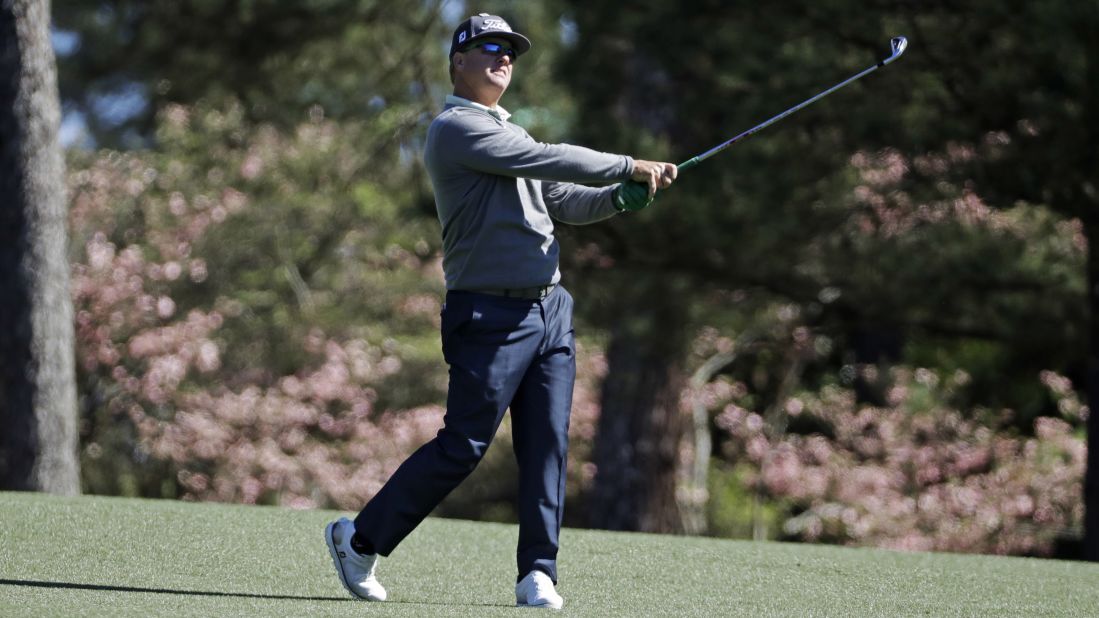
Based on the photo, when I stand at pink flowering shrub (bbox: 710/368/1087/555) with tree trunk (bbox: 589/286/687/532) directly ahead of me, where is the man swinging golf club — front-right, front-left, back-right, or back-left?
front-left

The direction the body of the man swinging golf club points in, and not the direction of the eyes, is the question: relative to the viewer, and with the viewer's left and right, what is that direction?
facing the viewer and to the right of the viewer

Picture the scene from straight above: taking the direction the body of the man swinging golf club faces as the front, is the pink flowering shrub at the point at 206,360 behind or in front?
behind

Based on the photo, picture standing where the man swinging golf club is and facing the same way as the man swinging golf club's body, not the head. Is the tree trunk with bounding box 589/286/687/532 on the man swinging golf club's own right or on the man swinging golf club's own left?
on the man swinging golf club's own left
